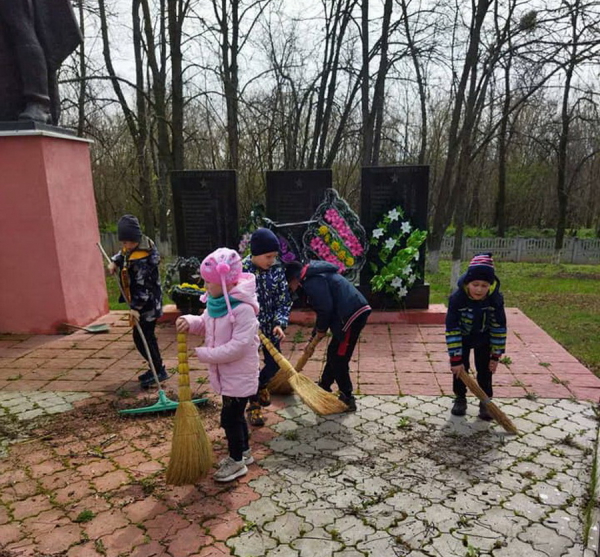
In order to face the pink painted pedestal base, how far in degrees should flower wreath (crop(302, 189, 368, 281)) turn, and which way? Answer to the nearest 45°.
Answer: approximately 90° to its right

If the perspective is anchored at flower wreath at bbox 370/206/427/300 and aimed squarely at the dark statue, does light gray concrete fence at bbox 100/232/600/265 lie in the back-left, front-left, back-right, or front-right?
back-right

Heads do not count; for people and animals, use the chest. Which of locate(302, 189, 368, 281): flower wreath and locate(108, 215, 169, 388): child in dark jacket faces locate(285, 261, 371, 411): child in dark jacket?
the flower wreath

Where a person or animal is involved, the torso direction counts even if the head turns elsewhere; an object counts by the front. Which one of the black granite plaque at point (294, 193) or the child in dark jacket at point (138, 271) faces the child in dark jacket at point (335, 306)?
the black granite plaque

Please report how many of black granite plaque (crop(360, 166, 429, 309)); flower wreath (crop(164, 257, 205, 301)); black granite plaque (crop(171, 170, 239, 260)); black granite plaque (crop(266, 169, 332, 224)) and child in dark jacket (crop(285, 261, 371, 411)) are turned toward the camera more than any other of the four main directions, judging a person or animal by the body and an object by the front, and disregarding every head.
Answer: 4

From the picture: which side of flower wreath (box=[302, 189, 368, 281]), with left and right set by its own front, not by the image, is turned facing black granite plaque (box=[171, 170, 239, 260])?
right

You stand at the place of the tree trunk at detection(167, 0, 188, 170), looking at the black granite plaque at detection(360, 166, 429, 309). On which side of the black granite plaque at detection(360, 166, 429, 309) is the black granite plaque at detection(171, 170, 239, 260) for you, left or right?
right

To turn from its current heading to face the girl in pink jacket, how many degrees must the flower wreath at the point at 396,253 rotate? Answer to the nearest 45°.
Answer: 0° — it already faces them

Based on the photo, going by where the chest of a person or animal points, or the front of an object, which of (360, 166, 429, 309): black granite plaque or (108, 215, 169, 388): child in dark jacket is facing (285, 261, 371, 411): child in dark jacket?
the black granite plaque

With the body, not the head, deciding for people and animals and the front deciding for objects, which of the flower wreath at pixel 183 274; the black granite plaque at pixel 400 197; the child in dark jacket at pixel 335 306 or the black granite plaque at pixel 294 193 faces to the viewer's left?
the child in dark jacket

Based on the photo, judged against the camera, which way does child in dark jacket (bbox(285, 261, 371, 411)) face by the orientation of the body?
to the viewer's left

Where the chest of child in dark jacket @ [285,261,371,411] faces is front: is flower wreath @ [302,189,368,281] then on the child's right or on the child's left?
on the child's right
